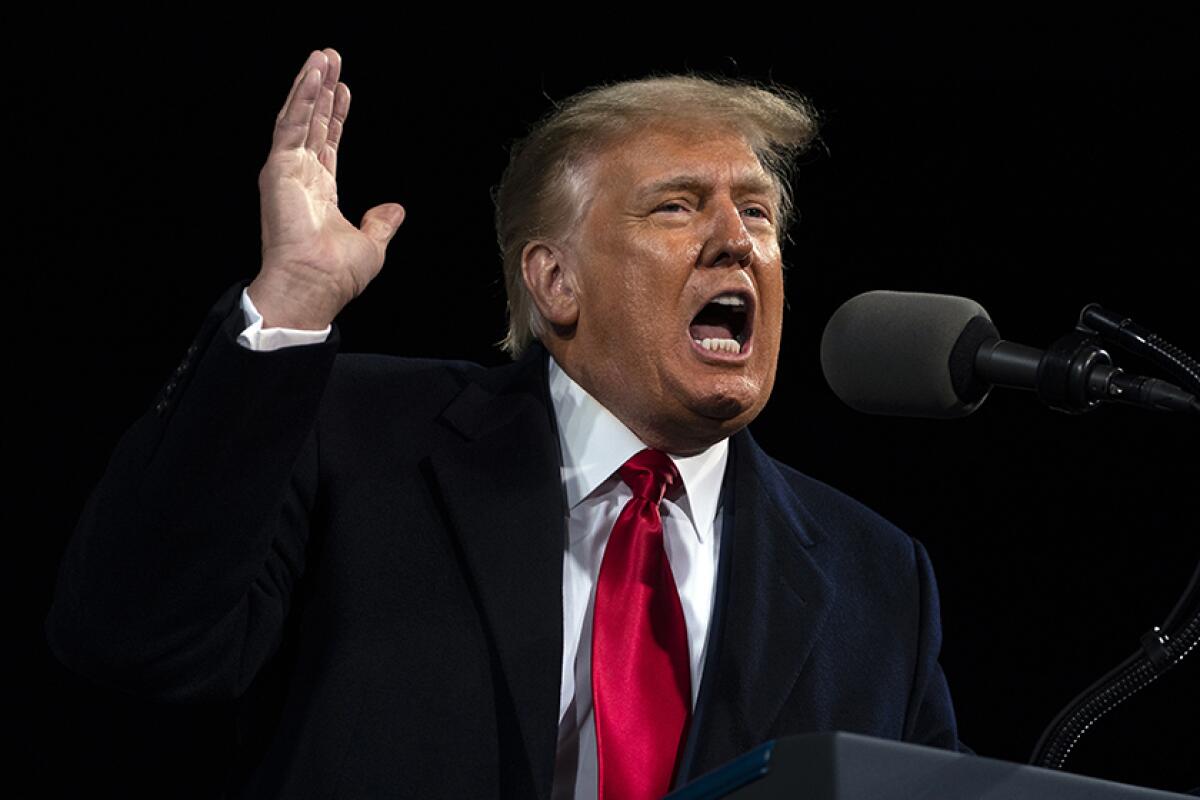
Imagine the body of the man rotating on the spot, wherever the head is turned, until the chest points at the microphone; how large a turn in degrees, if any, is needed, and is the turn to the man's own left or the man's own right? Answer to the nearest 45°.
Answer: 0° — they already face it

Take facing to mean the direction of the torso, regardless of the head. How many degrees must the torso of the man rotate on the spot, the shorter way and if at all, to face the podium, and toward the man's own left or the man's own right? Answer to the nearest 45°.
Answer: approximately 45° to the man's own right

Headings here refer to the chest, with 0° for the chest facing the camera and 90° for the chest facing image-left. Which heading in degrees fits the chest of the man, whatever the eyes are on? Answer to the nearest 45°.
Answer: approximately 315°
